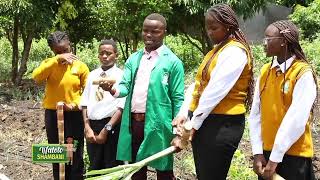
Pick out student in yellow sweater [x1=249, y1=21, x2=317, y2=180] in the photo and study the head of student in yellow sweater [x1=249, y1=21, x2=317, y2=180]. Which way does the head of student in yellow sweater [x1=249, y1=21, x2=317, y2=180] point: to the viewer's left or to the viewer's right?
to the viewer's left

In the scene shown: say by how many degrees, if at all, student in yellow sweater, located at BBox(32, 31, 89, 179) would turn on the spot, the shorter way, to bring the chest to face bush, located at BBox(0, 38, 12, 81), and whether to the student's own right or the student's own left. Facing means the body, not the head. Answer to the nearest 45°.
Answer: approximately 180°

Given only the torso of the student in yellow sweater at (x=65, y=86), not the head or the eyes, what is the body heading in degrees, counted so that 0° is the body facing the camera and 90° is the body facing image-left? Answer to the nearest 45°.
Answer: approximately 0°

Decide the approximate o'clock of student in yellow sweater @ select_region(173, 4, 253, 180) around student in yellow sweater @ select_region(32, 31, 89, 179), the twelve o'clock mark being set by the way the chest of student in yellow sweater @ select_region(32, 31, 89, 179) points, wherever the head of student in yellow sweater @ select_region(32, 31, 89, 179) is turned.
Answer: student in yellow sweater @ select_region(173, 4, 253, 180) is roughly at 11 o'clock from student in yellow sweater @ select_region(32, 31, 89, 179).

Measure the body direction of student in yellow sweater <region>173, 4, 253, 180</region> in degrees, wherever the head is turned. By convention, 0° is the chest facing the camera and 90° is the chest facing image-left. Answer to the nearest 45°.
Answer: approximately 90°

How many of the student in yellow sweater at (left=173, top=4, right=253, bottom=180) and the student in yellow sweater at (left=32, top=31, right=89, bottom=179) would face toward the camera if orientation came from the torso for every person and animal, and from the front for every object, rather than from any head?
1

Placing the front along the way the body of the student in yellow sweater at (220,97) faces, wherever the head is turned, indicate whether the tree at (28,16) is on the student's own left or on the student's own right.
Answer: on the student's own right

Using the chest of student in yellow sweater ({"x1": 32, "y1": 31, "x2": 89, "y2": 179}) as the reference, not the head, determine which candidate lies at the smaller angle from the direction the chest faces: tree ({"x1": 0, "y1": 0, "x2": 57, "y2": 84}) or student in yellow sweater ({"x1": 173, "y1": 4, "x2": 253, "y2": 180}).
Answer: the student in yellow sweater

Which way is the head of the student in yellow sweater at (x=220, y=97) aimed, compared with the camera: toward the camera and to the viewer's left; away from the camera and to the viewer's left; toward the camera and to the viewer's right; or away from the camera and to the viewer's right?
toward the camera and to the viewer's left

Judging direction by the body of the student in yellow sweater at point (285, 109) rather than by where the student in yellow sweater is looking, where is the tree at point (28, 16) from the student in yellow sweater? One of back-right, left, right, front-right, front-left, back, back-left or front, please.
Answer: right

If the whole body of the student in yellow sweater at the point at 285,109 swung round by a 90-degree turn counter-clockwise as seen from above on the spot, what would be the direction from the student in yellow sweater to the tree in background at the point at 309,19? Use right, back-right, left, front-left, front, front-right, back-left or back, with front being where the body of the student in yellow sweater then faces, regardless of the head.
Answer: back-left
